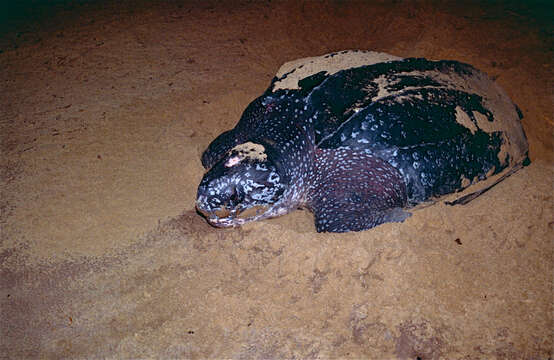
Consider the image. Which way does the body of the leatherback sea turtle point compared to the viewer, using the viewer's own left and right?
facing the viewer and to the left of the viewer
